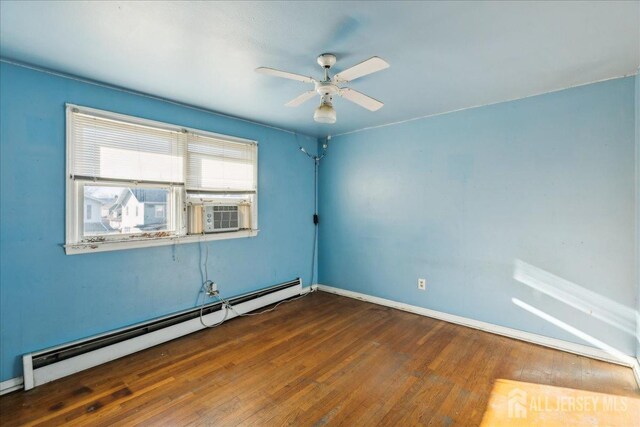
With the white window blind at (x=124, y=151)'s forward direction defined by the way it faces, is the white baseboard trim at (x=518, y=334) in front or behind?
in front

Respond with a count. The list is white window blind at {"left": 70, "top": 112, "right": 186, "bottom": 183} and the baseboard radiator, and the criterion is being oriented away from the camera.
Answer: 0

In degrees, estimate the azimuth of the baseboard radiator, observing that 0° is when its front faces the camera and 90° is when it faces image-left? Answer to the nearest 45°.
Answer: approximately 315°

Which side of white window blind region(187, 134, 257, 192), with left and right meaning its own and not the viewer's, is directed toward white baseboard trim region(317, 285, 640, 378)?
front

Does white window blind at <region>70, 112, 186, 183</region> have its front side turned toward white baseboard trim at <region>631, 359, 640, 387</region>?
yes

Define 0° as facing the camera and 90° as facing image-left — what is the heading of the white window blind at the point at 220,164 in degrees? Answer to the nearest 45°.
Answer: approximately 315°
